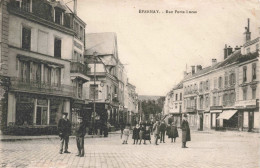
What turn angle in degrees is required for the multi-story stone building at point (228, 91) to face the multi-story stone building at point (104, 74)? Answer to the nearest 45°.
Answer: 0° — it already faces it

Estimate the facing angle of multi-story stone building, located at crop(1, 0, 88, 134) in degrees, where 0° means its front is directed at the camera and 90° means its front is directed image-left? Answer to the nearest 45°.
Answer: approximately 315°

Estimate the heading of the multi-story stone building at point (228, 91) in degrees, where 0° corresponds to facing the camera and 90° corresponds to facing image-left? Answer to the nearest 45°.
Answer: approximately 45°

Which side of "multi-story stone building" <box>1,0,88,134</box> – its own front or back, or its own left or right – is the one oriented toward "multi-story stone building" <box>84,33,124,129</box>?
left

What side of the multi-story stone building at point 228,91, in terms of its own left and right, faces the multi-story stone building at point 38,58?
front

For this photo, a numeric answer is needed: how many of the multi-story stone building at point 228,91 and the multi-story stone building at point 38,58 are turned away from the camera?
0
